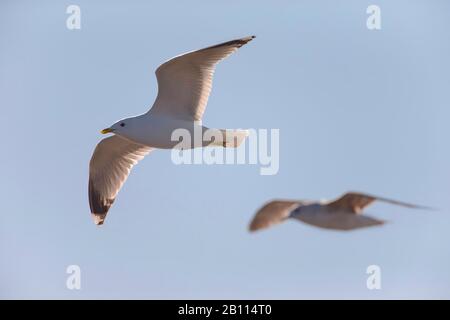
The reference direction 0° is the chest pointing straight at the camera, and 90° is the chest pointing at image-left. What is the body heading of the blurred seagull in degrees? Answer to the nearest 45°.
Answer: approximately 90°

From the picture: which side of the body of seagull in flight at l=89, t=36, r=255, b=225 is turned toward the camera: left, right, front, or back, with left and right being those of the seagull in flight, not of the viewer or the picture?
left
